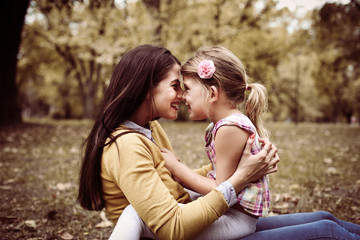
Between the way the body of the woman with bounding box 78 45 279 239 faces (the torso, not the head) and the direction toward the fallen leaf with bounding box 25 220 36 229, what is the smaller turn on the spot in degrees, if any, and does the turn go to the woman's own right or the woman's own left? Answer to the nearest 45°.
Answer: approximately 135° to the woman's own left

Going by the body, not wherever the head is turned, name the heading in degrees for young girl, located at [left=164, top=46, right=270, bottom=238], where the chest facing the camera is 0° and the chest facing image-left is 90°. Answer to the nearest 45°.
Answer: approximately 90°

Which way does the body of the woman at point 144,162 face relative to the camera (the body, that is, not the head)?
to the viewer's right

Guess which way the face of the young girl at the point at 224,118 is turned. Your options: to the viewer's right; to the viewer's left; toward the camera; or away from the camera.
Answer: to the viewer's left

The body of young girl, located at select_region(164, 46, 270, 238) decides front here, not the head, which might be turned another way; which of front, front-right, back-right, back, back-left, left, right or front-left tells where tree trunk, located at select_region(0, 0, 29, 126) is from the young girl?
front-right

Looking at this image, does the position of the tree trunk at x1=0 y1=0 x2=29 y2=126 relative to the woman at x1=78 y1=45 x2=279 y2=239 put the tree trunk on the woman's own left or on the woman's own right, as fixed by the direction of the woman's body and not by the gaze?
on the woman's own left

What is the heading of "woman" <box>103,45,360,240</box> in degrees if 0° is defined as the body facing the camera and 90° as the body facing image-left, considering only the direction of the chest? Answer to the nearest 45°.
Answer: approximately 270°

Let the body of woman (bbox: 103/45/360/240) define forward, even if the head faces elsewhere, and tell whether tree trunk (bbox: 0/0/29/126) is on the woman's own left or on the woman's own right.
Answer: on the woman's own left
